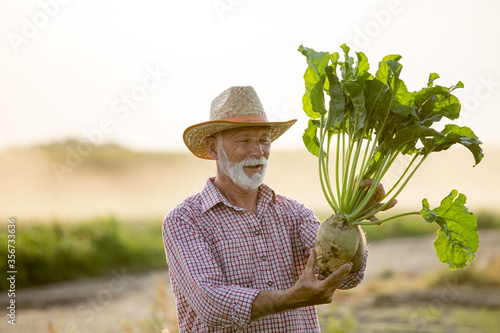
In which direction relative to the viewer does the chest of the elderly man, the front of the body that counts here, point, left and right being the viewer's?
facing the viewer and to the right of the viewer

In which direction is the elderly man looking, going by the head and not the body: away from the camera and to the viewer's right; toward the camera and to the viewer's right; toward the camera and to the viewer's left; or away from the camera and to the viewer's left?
toward the camera and to the viewer's right
